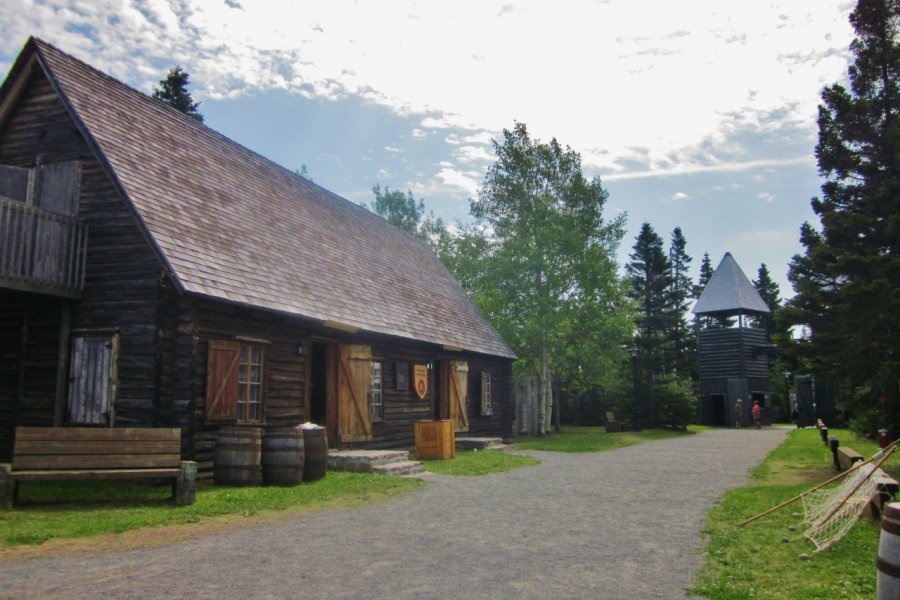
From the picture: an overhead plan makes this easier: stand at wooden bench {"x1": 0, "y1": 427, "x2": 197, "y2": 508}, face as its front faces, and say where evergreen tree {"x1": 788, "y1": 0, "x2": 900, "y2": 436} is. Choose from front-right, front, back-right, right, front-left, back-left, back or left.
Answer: left

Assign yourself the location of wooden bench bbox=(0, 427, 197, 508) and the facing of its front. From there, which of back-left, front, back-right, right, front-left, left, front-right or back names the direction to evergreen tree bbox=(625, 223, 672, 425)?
back-left

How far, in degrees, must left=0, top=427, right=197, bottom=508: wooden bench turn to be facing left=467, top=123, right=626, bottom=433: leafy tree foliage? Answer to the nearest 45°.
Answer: approximately 135° to its left

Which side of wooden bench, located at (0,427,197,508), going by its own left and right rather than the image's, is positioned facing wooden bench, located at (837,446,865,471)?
left

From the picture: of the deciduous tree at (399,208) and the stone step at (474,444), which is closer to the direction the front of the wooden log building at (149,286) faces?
the stone step

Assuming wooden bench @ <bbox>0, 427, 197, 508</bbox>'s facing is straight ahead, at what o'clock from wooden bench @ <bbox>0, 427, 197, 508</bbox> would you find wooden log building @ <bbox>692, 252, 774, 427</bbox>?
The wooden log building is roughly at 8 o'clock from the wooden bench.

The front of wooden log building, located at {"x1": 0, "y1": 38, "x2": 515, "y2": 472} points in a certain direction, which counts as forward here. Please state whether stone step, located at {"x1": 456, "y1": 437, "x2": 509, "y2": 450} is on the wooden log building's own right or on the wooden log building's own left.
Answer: on the wooden log building's own left

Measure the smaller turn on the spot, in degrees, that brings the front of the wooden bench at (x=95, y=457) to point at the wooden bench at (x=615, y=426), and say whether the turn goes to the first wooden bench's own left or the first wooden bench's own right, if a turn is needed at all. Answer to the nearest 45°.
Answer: approximately 135° to the first wooden bench's own left

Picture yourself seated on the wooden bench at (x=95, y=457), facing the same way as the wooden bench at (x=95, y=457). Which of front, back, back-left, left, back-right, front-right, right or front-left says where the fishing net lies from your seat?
front-left

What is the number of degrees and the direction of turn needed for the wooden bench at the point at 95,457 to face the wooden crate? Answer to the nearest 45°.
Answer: approximately 135° to its left

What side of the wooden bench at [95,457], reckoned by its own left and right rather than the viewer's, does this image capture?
front

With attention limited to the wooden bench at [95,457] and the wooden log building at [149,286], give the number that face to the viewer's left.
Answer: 0

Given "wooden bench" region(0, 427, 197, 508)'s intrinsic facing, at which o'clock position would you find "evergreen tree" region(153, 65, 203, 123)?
The evergreen tree is roughly at 6 o'clock from the wooden bench.

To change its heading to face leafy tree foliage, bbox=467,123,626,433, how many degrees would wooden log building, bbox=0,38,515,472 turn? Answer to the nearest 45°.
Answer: approximately 90° to its left

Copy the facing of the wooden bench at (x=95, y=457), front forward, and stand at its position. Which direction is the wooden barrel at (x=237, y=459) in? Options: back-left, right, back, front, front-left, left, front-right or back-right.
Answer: back-left
